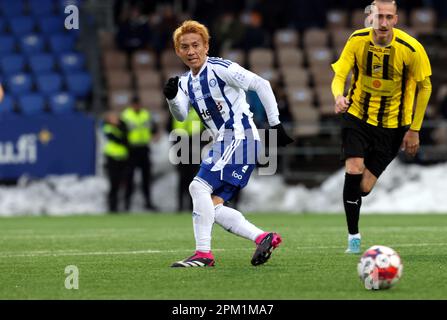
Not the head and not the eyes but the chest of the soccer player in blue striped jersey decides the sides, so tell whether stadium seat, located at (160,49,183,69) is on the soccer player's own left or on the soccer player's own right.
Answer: on the soccer player's own right

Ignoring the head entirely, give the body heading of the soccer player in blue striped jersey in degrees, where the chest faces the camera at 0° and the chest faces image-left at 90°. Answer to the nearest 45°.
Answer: approximately 45°

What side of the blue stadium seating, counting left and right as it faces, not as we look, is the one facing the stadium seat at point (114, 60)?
left

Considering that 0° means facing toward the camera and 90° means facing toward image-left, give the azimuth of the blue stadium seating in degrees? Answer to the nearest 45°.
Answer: approximately 0°

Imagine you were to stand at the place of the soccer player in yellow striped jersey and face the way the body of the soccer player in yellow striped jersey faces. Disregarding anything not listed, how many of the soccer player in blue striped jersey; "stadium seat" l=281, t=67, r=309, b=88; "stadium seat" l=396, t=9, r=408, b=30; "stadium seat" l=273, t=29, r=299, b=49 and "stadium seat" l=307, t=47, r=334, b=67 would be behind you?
4

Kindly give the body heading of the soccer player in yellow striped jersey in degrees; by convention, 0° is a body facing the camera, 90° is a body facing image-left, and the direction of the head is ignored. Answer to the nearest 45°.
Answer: approximately 0°

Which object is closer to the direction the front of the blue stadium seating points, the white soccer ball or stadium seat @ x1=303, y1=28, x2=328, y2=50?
the white soccer ball

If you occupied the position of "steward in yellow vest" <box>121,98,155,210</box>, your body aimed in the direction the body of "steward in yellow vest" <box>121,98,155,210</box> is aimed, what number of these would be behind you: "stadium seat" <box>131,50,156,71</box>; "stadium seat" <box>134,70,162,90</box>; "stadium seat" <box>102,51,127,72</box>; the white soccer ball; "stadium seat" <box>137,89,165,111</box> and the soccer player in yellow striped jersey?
4
